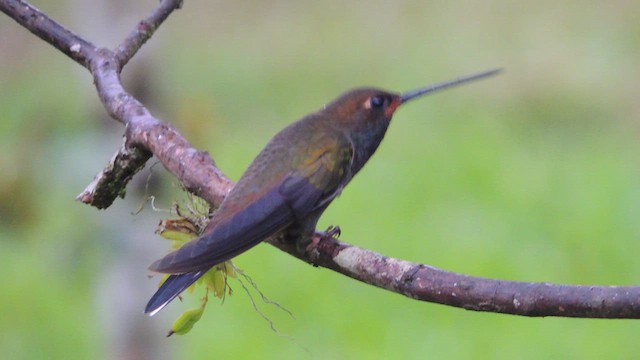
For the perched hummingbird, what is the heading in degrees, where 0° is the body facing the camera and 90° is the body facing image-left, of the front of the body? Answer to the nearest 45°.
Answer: approximately 270°
